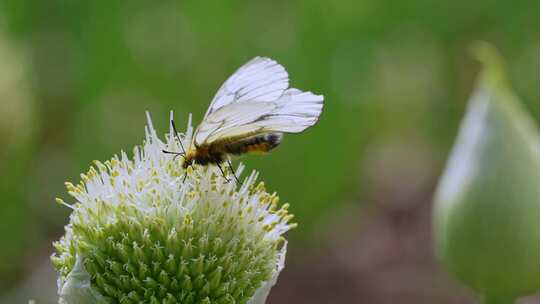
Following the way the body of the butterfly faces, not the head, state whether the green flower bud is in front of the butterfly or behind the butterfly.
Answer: behind

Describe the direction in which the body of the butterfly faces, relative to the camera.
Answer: to the viewer's left
